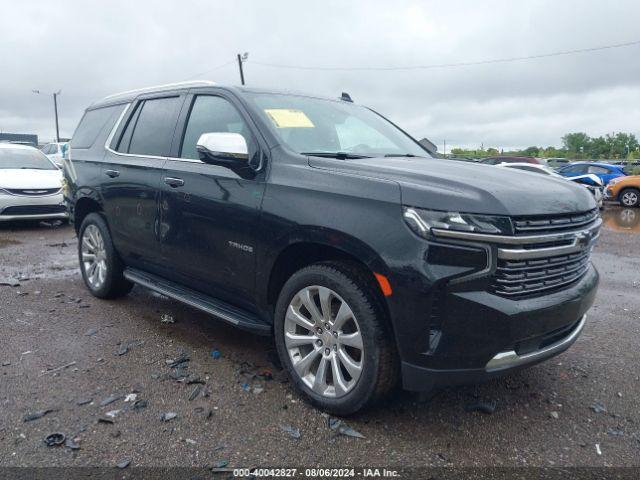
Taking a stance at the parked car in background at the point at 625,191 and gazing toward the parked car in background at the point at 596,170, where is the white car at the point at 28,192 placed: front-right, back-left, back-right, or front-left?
back-left

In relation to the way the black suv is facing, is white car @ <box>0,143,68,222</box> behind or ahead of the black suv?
behind

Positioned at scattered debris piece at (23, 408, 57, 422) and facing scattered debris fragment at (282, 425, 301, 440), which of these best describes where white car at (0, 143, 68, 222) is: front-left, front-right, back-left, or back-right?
back-left
